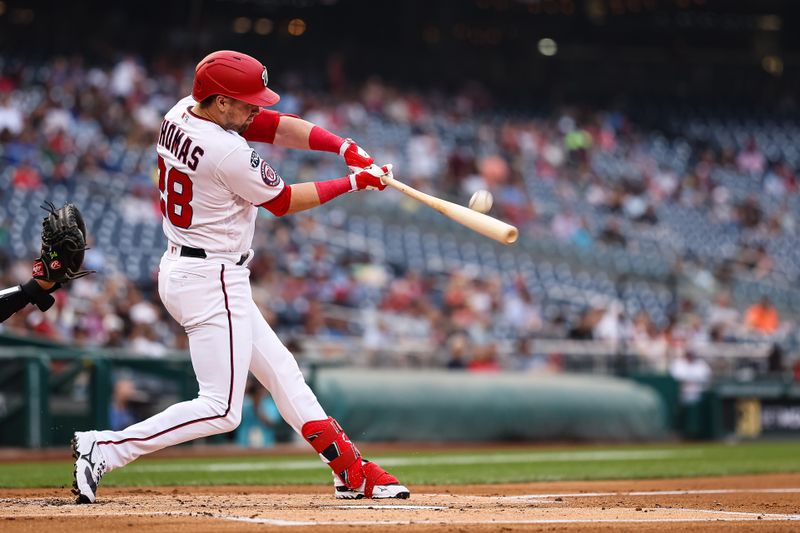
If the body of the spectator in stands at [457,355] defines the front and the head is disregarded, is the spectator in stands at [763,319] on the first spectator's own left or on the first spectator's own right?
on the first spectator's own left

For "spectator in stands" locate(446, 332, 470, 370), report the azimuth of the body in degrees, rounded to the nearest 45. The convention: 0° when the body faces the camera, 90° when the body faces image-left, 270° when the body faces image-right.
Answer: approximately 0°

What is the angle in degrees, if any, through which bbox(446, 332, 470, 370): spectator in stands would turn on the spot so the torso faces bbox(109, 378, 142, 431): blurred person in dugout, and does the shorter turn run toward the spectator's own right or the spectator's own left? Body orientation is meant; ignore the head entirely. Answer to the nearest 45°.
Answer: approximately 45° to the spectator's own right

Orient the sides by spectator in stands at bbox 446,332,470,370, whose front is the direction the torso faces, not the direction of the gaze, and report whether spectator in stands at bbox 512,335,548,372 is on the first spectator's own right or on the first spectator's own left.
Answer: on the first spectator's own left

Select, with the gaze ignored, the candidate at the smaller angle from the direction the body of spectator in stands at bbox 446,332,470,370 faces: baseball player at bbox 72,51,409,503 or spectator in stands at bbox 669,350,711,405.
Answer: the baseball player

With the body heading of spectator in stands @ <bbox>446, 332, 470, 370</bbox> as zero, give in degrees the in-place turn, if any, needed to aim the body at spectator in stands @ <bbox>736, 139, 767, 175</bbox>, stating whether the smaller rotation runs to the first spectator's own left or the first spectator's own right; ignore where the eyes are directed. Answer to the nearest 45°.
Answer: approximately 135° to the first spectator's own left

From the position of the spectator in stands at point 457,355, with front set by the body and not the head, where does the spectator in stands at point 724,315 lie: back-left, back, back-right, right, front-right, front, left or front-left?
back-left

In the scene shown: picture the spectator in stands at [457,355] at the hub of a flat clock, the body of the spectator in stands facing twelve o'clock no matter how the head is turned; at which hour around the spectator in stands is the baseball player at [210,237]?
The baseball player is roughly at 12 o'clock from the spectator in stands.

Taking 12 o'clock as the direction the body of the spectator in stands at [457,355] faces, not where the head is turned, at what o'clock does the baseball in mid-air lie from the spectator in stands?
The baseball in mid-air is roughly at 12 o'clock from the spectator in stands.

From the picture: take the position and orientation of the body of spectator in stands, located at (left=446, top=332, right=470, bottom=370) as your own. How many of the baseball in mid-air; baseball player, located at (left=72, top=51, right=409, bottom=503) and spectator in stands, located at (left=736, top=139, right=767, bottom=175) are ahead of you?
2

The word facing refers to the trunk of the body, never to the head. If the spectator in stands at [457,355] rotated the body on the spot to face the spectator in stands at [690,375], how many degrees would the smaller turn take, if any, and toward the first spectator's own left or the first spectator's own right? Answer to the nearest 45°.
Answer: approximately 135° to the first spectator's own left
